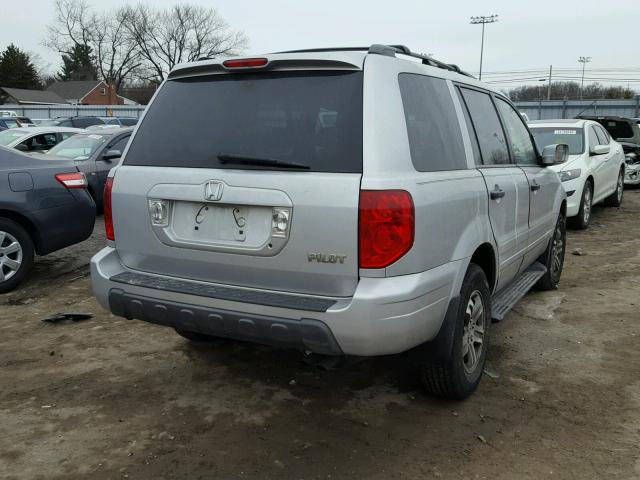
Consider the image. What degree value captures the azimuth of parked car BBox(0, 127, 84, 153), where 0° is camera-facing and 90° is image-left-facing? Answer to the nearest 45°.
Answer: approximately 45°

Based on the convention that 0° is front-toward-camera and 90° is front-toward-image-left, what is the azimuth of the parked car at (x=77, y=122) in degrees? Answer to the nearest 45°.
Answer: approximately 45°

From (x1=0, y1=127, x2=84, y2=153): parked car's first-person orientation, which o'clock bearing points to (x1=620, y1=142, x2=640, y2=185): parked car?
(x1=620, y1=142, x2=640, y2=185): parked car is roughly at 8 o'clock from (x1=0, y1=127, x2=84, y2=153): parked car.

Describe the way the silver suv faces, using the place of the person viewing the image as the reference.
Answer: facing away from the viewer and to the right of the viewer

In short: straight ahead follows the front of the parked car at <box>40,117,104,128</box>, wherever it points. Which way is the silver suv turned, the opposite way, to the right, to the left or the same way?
the opposite way

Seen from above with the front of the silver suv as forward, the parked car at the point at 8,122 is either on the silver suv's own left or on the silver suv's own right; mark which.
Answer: on the silver suv's own left

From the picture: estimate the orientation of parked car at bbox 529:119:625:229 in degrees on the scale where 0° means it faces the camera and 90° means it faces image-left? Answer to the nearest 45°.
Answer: approximately 45°
